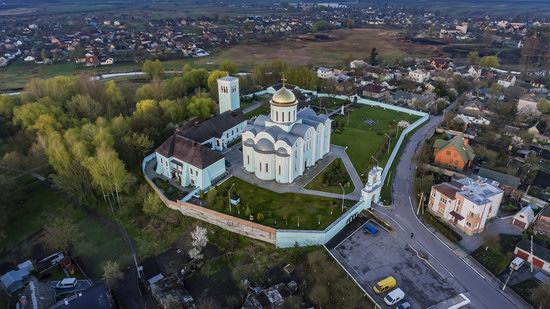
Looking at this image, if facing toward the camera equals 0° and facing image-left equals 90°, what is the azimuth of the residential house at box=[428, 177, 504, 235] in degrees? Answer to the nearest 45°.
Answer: approximately 45°

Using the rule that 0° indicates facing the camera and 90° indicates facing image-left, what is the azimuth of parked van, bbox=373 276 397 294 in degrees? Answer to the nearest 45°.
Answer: approximately 45°

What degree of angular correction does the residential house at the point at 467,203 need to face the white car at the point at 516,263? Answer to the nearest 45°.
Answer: approximately 90° to its left

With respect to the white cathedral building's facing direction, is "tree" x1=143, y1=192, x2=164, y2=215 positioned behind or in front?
behind

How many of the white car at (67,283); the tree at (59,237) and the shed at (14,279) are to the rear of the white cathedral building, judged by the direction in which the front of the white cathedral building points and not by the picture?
3

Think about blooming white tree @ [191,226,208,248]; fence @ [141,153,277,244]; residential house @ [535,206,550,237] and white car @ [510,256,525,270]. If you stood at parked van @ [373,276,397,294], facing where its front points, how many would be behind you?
2

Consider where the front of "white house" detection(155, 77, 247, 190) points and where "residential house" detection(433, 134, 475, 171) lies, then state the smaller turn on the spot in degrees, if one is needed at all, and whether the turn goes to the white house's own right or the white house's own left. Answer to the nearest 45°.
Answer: approximately 135° to the white house's own left

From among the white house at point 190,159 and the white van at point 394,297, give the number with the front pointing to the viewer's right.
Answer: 0

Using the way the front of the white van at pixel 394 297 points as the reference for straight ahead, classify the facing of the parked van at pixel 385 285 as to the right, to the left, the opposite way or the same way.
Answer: the same way

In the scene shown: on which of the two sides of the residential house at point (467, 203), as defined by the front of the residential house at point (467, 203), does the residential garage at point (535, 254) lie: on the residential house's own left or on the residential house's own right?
on the residential house's own left

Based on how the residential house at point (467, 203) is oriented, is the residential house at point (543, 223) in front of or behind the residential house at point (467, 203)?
behind

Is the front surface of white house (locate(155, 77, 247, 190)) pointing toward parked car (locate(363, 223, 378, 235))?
no

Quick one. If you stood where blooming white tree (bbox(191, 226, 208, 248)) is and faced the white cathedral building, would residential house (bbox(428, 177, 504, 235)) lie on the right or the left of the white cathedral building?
right

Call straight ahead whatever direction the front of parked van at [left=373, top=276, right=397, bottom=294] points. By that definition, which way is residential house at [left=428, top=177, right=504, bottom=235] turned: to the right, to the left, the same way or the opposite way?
the same way

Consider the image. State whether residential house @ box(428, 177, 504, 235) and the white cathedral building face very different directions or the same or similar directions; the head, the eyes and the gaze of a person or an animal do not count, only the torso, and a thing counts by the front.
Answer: very different directions

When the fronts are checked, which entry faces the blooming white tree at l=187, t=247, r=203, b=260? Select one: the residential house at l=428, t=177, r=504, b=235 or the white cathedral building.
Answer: the residential house

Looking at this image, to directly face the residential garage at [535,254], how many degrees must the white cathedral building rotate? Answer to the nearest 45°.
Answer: approximately 90° to its right

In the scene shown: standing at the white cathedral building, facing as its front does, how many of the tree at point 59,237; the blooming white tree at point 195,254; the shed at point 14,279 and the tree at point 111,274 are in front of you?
0

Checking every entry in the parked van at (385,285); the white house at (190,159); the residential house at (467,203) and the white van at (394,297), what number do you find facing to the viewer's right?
0

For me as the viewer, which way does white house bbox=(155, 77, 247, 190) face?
facing the viewer and to the left of the viewer
